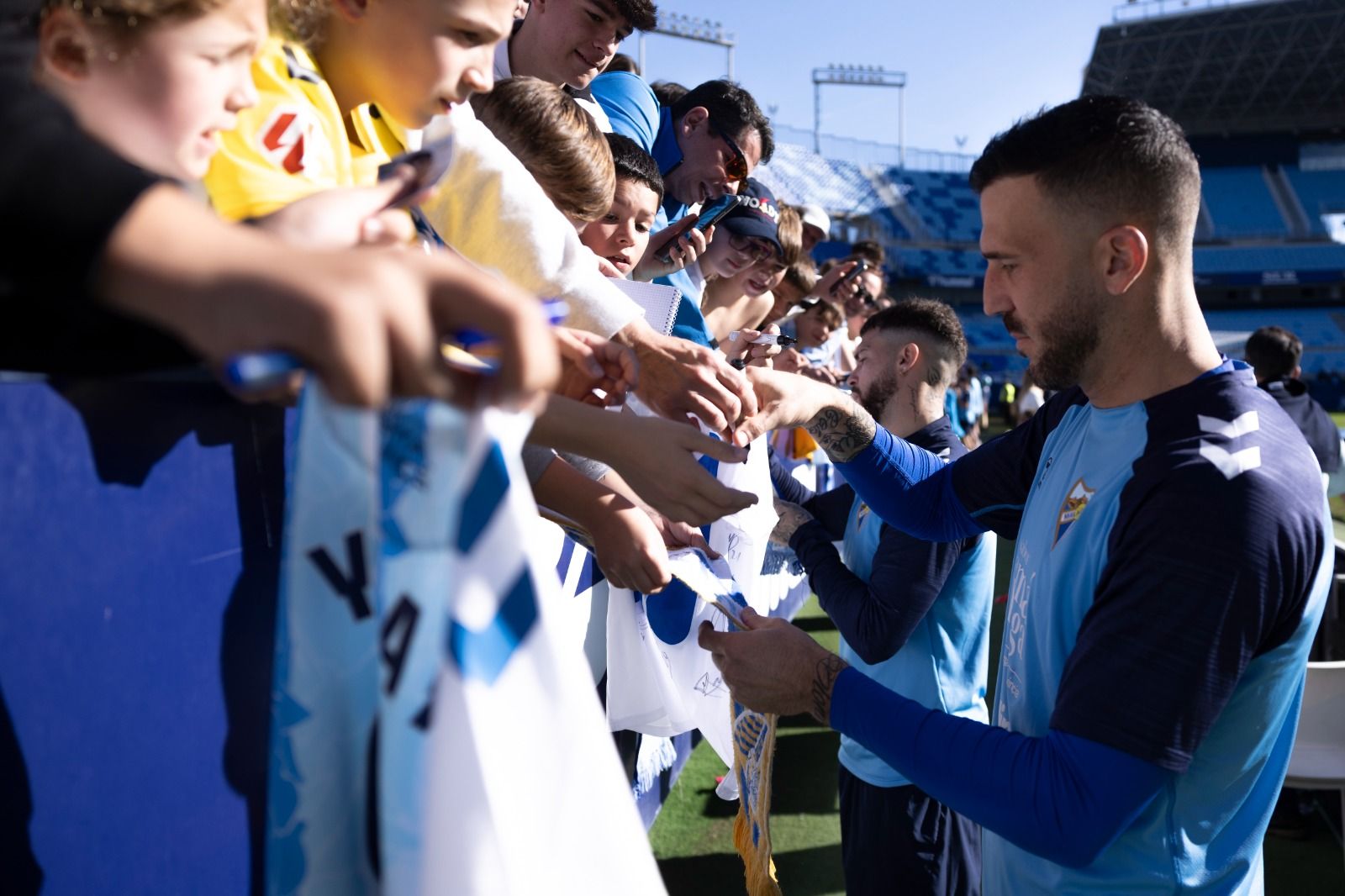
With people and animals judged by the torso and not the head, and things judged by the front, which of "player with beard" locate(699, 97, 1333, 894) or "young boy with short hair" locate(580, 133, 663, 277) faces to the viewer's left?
the player with beard

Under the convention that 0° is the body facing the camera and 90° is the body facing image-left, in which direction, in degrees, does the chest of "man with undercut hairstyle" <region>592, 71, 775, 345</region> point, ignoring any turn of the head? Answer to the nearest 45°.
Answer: approximately 315°

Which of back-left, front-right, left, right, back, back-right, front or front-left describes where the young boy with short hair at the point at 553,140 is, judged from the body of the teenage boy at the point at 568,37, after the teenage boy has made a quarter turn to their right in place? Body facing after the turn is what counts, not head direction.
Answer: front-left

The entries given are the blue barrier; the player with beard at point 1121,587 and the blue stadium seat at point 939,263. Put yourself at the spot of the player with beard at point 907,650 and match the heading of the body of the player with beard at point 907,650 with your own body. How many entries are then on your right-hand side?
1

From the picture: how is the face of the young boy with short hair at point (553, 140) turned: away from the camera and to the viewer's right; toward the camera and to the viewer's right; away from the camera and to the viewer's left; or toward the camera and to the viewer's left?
away from the camera and to the viewer's right

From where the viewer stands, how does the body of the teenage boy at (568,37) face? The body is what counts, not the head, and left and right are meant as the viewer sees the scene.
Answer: facing the viewer and to the right of the viewer

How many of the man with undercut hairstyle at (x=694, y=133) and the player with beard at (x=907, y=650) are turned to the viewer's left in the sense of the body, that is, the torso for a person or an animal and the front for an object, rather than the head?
1

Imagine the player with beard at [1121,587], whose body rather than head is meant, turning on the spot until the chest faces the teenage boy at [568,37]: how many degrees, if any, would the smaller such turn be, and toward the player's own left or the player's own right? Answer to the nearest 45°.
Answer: approximately 45° to the player's own right

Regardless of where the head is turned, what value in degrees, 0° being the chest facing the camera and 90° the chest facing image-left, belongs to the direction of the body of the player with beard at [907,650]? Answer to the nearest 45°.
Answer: approximately 90°

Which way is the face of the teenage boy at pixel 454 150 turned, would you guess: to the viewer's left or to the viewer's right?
to the viewer's right
